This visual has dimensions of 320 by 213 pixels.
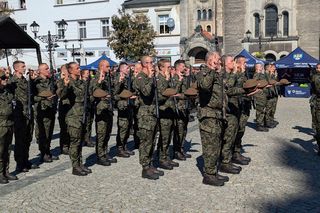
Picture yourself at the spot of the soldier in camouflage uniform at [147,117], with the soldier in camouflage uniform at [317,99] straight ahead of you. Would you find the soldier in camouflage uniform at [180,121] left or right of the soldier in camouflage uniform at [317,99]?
left

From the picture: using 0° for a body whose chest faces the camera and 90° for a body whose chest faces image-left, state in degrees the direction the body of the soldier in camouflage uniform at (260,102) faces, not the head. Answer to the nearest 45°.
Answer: approximately 270°

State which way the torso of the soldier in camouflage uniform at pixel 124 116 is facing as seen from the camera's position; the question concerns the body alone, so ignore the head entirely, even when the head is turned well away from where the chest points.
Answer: to the viewer's right

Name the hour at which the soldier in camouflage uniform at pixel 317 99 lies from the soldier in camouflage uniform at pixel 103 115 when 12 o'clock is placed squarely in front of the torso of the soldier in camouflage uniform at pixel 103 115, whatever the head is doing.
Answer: the soldier in camouflage uniform at pixel 317 99 is roughly at 12 o'clock from the soldier in camouflage uniform at pixel 103 115.

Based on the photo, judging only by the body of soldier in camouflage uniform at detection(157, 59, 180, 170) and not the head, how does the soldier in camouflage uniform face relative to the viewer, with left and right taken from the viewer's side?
facing to the right of the viewer

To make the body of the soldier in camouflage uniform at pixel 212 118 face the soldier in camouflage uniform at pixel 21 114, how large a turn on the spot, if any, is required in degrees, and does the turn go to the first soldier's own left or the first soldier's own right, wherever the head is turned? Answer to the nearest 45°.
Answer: approximately 180°

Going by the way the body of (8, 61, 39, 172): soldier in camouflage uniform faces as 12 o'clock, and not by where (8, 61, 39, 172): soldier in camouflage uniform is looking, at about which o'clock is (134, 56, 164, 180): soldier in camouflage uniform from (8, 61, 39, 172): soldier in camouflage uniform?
(134, 56, 164, 180): soldier in camouflage uniform is roughly at 1 o'clock from (8, 61, 39, 172): soldier in camouflage uniform.
